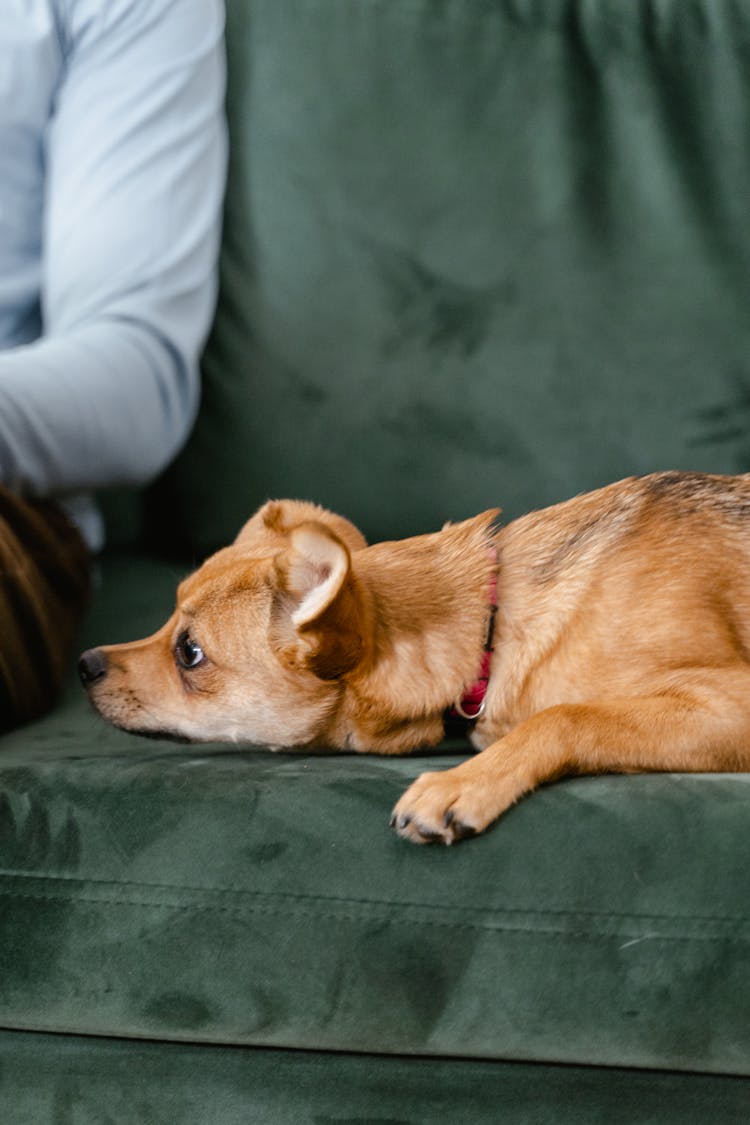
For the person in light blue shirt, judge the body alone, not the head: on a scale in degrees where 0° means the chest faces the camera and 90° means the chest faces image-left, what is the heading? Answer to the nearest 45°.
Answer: approximately 45°

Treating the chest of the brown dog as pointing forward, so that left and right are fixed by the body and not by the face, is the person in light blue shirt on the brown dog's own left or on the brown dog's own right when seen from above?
on the brown dog's own right

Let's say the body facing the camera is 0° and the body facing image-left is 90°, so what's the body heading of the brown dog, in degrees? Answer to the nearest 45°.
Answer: approximately 90°

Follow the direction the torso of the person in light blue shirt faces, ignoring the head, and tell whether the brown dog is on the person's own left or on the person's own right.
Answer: on the person's own left

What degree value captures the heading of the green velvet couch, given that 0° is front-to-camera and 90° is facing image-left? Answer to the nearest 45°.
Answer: approximately 0°
